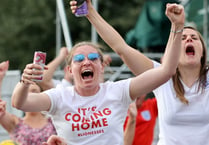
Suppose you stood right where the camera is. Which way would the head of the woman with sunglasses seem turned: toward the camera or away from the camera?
toward the camera

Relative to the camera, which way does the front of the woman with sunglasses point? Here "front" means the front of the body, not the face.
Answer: toward the camera
